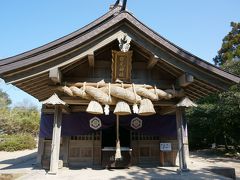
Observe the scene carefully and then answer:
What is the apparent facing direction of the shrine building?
toward the camera

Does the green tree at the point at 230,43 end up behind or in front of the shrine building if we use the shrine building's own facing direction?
behind
